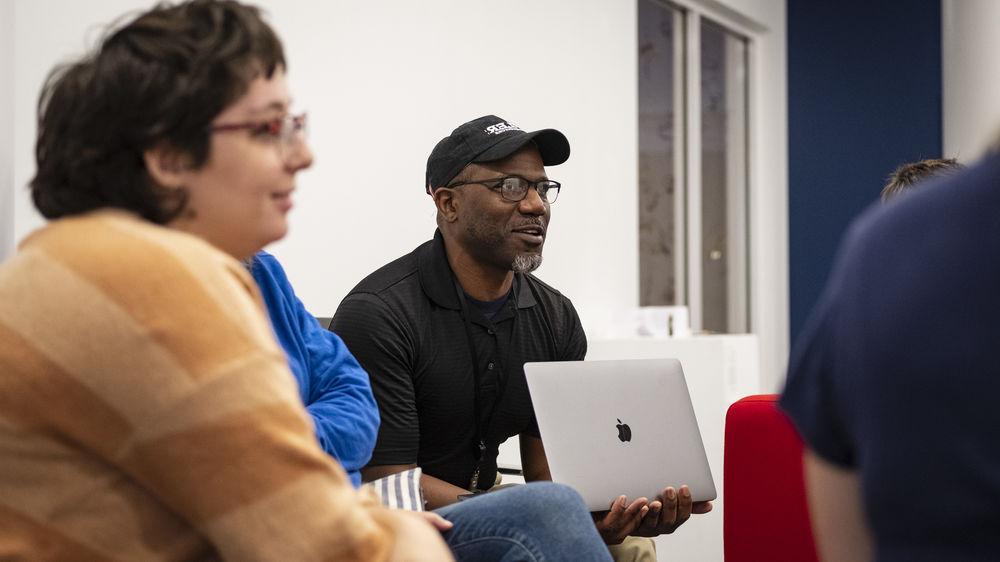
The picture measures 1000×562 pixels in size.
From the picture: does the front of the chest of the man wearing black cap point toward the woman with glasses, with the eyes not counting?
no

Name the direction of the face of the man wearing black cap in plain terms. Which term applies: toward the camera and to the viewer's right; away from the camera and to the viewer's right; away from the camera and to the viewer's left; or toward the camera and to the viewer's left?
toward the camera and to the viewer's right

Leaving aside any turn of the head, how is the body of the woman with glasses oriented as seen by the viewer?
to the viewer's right

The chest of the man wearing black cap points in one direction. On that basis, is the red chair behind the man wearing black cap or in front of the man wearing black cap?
in front
